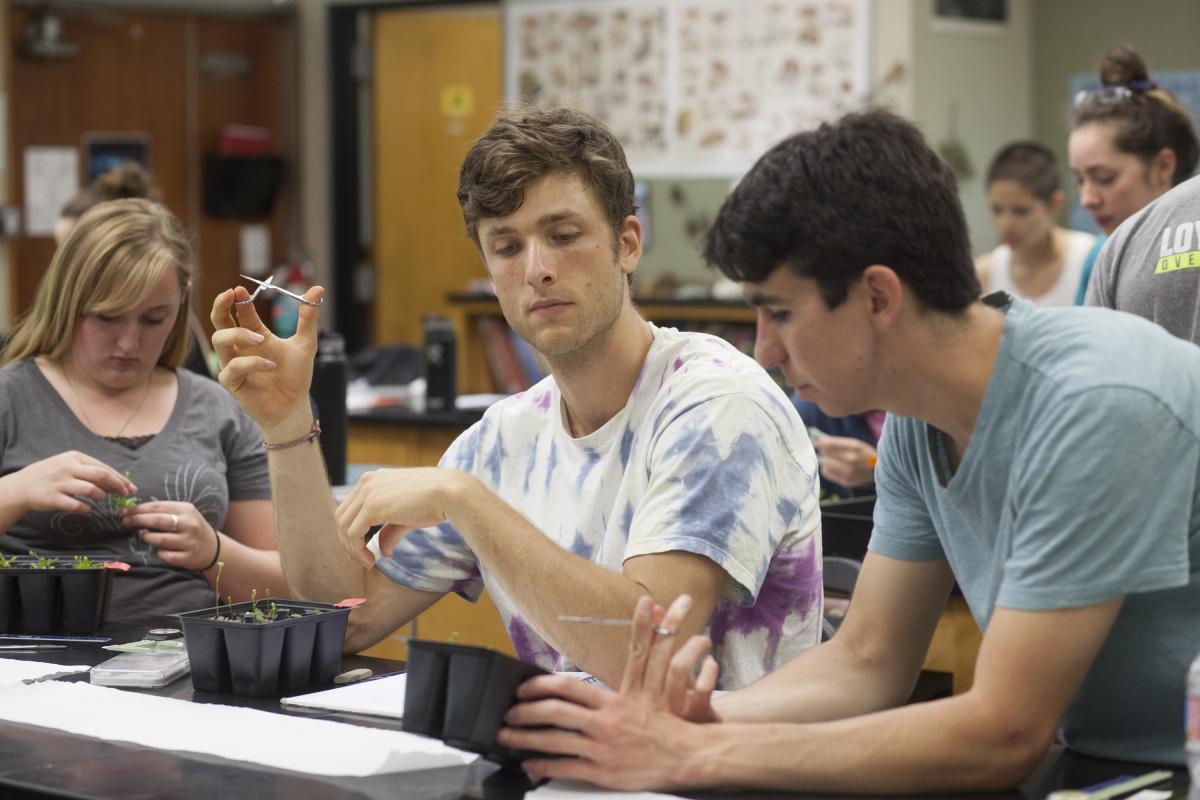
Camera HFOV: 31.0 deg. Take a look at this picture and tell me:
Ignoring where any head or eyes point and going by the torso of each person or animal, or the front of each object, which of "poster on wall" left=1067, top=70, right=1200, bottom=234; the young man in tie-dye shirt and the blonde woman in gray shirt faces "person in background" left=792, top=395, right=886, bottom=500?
the poster on wall

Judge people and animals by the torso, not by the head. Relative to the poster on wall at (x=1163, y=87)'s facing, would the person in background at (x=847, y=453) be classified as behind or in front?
in front

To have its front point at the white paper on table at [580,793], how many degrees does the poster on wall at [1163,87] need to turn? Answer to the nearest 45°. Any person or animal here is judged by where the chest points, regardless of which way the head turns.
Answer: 0° — it already faces it

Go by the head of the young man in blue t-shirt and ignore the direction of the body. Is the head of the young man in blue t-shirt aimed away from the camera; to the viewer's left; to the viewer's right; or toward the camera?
to the viewer's left

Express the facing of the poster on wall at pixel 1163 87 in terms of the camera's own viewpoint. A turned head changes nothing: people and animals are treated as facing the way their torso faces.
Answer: facing the viewer

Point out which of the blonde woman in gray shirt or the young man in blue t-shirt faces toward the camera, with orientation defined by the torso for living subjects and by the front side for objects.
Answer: the blonde woman in gray shirt

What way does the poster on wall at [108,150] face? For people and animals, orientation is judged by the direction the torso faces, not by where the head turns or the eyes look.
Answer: toward the camera

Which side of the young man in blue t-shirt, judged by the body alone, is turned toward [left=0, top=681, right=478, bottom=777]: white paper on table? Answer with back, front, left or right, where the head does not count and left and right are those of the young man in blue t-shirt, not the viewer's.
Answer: front

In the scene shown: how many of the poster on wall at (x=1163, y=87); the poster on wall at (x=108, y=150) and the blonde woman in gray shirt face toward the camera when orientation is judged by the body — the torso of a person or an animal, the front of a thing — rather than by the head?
3

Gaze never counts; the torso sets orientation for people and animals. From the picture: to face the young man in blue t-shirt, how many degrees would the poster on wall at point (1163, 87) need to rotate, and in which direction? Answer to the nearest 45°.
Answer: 0° — it already faces them

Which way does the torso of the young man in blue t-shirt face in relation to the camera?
to the viewer's left

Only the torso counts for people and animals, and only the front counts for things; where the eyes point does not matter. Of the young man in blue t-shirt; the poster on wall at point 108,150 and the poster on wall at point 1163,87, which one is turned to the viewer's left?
the young man in blue t-shirt

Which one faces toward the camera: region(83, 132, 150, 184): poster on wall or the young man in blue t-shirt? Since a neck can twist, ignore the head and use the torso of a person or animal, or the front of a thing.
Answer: the poster on wall

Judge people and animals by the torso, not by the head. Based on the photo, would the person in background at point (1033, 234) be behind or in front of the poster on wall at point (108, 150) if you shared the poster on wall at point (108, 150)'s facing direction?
in front

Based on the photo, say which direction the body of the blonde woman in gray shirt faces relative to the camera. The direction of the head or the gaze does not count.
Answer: toward the camera

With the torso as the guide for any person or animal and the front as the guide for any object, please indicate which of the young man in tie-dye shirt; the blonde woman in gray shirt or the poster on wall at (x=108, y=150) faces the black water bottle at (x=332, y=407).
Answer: the poster on wall

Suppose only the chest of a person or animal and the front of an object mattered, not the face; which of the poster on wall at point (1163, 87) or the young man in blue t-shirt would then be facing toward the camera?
the poster on wall
